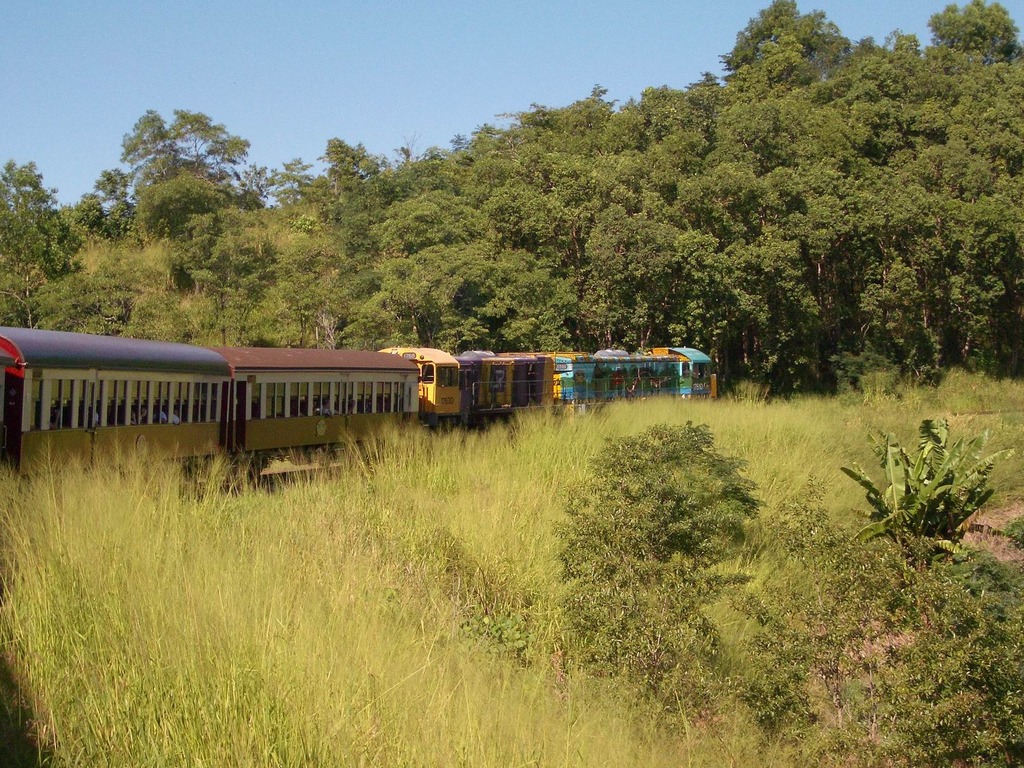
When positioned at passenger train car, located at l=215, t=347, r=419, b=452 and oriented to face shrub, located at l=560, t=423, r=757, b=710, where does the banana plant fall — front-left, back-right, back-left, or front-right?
front-left

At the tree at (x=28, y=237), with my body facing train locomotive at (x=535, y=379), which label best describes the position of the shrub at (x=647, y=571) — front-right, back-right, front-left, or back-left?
front-right

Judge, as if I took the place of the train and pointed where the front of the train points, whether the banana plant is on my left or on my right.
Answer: on my right

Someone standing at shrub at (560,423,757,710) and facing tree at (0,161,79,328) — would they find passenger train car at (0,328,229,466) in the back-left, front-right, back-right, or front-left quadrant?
front-left

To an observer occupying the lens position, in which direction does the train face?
facing away from the viewer and to the right of the viewer

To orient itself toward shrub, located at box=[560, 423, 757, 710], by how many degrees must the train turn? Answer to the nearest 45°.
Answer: approximately 90° to its right

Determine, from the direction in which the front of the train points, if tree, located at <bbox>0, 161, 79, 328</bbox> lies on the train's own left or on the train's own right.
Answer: on the train's own left
